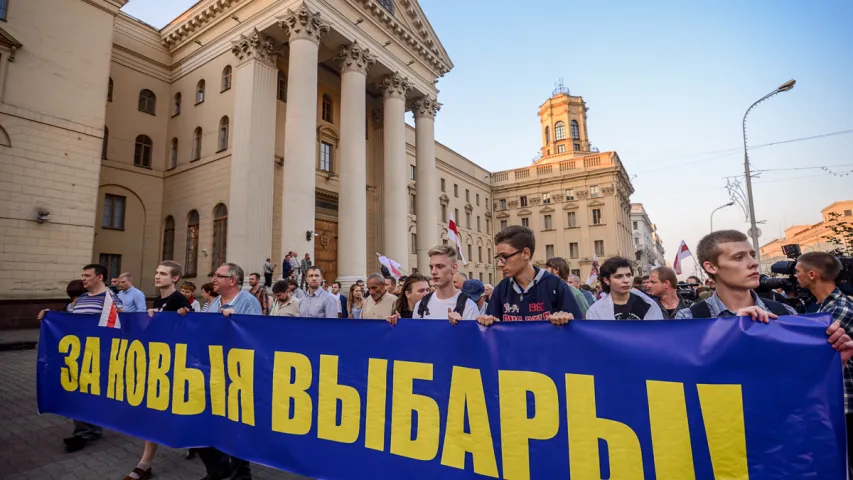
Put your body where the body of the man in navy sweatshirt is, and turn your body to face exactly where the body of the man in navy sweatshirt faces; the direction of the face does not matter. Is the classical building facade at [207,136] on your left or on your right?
on your right

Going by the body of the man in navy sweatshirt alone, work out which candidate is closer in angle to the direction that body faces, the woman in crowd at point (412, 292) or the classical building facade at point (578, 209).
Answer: the woman in crowd

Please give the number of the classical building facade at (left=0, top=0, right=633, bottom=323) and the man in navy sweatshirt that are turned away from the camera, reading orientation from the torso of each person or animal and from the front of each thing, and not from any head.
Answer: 0

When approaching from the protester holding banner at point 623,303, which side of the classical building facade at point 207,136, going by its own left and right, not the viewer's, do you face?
front

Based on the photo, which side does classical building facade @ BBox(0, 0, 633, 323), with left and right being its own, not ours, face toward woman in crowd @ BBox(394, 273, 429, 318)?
front

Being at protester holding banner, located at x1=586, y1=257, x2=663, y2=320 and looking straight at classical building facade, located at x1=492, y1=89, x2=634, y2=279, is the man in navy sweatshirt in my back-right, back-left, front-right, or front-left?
back-left

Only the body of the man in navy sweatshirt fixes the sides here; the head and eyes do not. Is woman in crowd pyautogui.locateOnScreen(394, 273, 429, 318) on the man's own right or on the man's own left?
on the man's own right

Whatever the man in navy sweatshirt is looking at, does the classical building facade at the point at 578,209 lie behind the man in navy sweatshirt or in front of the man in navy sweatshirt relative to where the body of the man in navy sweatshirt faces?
behind

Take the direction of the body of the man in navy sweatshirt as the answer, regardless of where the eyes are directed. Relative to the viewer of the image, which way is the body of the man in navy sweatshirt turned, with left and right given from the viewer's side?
facing the viewer and to the left of the viewer

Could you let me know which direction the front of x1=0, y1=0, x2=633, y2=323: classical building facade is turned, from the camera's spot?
facing the viewer and to the right of the viewer
